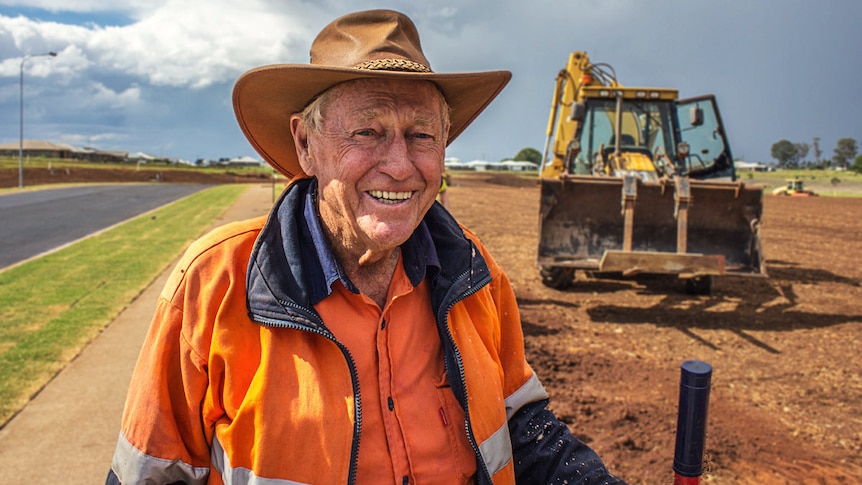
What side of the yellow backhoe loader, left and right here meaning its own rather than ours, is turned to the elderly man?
front

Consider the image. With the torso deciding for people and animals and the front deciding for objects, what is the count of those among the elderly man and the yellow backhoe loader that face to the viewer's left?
0

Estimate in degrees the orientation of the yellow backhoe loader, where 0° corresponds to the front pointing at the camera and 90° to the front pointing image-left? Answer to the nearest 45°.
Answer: approximately 0°

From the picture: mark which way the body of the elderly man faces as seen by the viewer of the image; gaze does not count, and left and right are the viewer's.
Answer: facing the viewer and to the right of the viewer

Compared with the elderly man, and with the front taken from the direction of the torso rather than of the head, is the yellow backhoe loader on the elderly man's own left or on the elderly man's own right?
on the elderly man's own left
